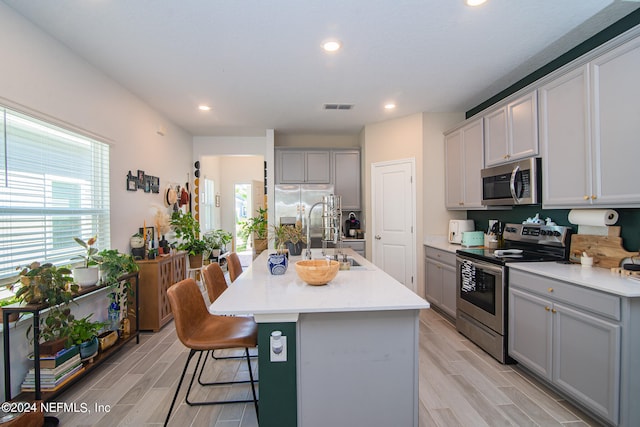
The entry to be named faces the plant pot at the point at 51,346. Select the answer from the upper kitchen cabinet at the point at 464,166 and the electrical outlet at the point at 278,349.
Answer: the upper kitchen cabinet

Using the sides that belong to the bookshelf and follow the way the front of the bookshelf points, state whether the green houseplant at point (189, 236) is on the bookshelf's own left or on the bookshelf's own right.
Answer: on the bookshelf's own left

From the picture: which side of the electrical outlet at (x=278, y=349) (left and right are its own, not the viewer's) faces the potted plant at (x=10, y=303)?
right

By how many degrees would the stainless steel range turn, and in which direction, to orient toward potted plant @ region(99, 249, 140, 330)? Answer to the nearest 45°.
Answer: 0° — it already faces it

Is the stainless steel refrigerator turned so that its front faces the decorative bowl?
yes

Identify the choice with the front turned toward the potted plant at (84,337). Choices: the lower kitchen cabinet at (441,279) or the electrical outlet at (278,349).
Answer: the lower kitchen cabinet

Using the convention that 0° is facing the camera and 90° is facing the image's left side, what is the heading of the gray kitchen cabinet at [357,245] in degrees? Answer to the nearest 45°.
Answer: approximately 0°

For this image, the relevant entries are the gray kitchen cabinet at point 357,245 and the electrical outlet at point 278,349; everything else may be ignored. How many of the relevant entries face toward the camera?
2

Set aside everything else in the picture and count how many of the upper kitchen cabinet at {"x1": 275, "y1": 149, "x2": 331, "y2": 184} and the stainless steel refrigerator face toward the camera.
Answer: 2

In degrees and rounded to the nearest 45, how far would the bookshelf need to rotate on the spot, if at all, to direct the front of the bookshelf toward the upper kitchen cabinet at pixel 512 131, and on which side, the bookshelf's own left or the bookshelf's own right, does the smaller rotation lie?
0° — it already faces it

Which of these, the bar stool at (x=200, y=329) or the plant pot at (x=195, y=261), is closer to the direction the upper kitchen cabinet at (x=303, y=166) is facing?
the bar stool

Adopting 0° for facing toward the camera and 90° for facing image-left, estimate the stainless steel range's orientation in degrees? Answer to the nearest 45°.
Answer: approximately 45°

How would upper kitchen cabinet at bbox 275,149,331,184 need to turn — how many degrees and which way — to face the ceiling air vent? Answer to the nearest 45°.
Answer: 0° — it already faces it

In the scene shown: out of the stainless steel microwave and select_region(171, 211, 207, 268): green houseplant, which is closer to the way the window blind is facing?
the stainless steel microwave

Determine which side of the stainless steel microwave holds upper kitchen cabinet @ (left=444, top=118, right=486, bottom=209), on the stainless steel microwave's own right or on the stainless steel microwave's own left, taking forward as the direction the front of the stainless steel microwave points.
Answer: on the stainless steel microwave's own right

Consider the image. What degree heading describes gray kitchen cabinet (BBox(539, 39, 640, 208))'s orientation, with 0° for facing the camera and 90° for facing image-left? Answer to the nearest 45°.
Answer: approximately 45°
